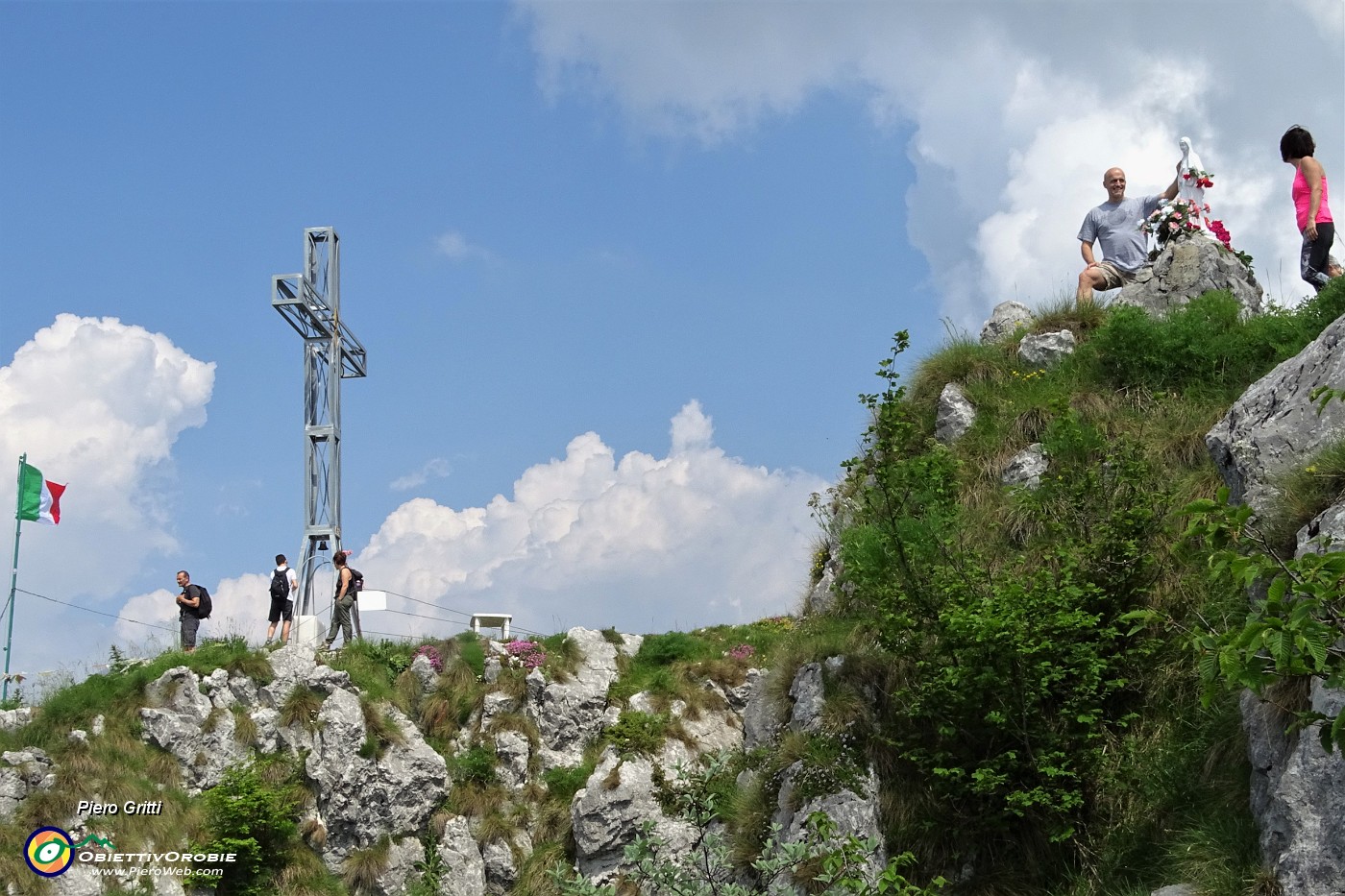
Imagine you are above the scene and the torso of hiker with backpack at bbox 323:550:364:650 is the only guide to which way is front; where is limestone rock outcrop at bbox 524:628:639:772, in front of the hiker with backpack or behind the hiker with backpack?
behind

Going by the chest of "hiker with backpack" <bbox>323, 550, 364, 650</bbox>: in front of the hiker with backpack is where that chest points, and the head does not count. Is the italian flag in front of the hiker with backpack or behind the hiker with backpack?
in front

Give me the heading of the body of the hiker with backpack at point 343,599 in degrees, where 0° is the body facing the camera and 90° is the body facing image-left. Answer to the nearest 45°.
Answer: approximately 90°

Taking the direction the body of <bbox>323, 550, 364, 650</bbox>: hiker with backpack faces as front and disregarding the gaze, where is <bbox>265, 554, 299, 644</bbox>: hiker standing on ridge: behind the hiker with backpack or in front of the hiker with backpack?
in front

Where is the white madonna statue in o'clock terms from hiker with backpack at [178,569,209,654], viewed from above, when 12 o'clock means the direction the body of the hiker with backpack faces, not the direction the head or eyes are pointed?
The white madonna statue is roughly at 7 o'clock from the hiker with backpack.

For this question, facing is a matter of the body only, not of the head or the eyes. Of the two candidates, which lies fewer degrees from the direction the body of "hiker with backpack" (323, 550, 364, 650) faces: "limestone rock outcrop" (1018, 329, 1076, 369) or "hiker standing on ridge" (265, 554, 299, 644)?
the hiker standing on ridge

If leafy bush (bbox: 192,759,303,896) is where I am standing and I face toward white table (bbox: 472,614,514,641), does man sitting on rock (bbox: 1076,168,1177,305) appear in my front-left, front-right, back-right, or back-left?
front-right

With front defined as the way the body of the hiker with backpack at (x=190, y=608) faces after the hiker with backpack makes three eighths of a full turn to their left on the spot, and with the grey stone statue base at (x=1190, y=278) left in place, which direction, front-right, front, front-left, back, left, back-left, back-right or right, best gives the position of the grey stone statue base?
front

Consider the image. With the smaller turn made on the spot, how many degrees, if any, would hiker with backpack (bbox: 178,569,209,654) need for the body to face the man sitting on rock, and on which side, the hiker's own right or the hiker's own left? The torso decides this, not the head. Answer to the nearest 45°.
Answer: approximately 135° to the hiker's own left

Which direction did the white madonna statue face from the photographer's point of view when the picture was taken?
facing the viewer and to the left of the viewer

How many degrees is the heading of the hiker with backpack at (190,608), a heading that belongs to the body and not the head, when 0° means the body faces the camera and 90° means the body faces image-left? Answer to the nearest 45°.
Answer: approximately 90°

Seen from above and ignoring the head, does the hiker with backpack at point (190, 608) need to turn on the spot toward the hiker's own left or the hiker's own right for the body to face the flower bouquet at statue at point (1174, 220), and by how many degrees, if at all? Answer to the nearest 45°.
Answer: approximately 135° to the hiker's own left

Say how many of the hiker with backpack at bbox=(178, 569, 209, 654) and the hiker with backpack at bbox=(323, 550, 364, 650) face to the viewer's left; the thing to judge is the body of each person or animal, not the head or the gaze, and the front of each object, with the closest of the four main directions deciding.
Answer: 2

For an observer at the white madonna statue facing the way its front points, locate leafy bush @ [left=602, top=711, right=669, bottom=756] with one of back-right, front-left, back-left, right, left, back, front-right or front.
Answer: front-right
